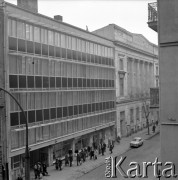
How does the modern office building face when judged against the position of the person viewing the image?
facing the viewer and to the right of the viewer
